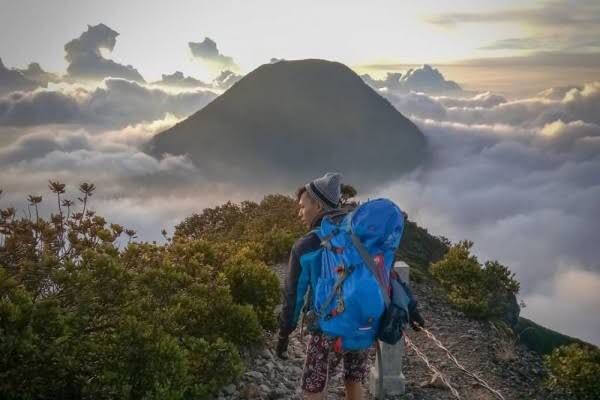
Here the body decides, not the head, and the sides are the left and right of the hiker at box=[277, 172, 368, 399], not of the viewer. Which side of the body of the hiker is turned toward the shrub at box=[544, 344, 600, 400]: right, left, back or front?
right

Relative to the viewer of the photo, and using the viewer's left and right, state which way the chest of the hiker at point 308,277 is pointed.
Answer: facing away from the viewer and to the left of the viewer

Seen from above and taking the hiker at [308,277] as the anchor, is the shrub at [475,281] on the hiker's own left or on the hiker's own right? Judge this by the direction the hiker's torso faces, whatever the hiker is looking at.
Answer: on the hiker's own right

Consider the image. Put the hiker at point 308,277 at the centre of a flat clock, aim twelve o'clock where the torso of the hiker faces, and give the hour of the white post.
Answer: The white post is roughly at 2 o'clock from the hiker.
